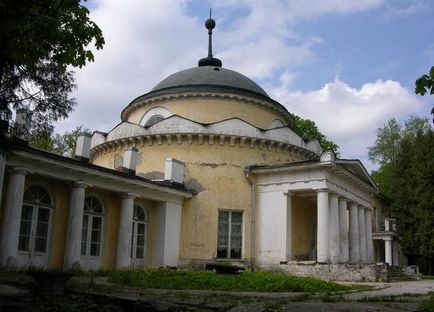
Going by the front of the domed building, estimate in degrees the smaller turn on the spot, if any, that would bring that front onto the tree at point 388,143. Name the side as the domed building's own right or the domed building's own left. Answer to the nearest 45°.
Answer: approximately 45° to the domed building's own left

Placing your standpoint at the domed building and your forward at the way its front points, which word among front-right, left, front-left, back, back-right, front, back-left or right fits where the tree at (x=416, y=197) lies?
front-left

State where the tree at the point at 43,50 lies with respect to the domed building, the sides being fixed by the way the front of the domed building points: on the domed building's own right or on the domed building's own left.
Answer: on the domed building's own right
